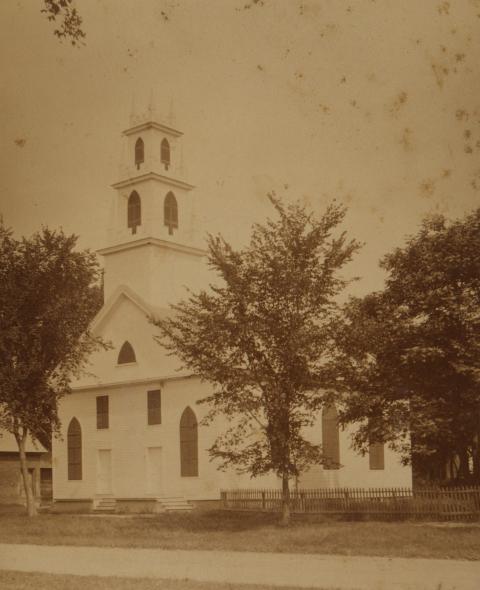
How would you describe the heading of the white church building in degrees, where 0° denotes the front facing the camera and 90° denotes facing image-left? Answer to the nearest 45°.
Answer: approximately 45°

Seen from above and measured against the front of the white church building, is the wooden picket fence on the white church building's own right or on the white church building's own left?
on the white church building's own left

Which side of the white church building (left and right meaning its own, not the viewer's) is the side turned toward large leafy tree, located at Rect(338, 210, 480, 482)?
left

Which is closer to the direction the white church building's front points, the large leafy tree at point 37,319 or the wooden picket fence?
the large leafy tree

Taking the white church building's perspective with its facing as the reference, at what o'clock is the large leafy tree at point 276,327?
The large leafy tree is roughly at 10 o'clock from the white church building.
